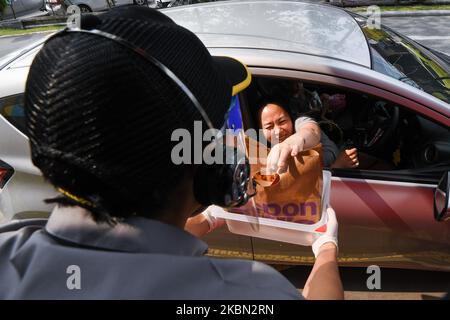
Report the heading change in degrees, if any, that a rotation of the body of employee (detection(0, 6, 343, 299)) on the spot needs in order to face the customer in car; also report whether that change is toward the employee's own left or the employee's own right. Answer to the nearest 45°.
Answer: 0° — they already face them

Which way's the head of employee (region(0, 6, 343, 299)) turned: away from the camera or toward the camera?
away from the camera

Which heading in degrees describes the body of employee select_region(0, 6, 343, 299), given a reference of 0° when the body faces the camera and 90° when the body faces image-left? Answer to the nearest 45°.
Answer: approximately 225°
